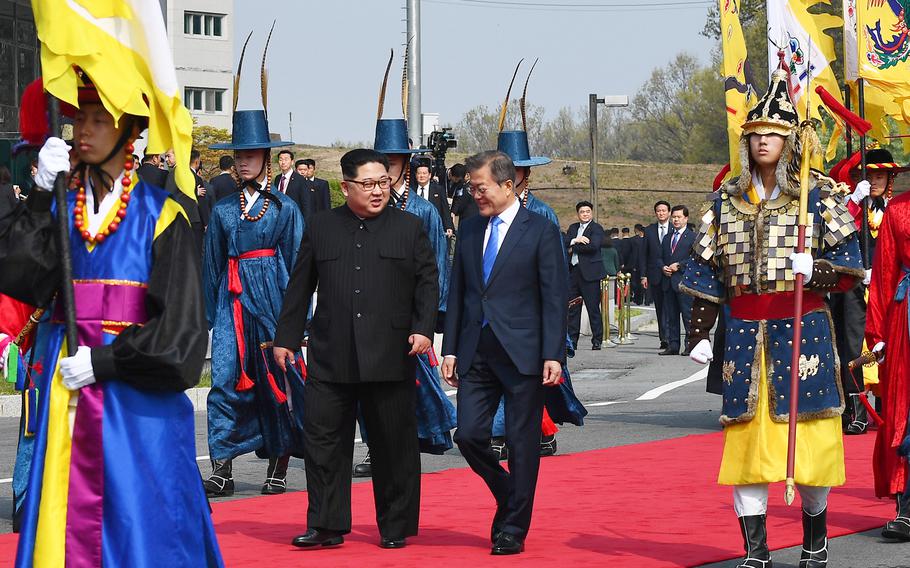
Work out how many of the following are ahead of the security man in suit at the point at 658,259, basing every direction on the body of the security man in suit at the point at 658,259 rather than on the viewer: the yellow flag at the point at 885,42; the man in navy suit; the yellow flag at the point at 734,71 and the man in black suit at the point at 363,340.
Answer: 4

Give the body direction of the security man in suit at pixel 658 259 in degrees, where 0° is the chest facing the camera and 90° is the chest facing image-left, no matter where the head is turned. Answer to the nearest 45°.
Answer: approximately 0°

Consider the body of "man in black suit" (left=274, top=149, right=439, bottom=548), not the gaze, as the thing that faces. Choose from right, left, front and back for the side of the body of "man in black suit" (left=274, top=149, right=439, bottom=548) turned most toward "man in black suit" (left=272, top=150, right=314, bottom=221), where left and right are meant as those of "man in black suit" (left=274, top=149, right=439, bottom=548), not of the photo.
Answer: back

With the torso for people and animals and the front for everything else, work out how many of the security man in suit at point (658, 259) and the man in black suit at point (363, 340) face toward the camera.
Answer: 2

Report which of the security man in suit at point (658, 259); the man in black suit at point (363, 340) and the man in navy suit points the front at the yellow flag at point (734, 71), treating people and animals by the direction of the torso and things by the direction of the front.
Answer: the security man in suit

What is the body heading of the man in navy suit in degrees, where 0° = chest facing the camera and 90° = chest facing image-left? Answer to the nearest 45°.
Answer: approximately 45°
